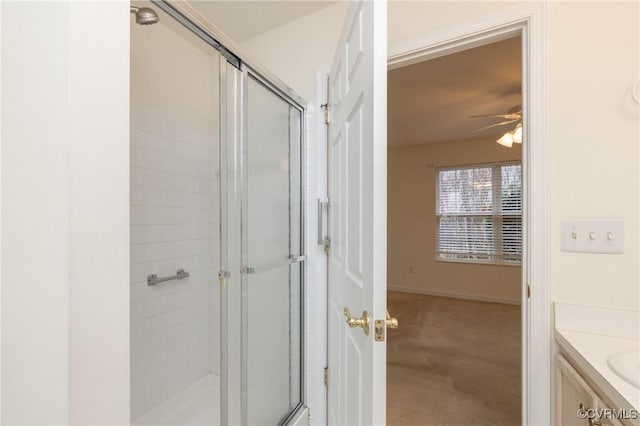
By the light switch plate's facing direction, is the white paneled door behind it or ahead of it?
ahead

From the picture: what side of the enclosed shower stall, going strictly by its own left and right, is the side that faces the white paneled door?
front

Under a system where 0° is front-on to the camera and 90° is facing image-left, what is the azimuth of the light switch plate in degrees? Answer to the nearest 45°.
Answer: approximately 0°

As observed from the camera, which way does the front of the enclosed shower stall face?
facing the viewer and to the right of the viewer

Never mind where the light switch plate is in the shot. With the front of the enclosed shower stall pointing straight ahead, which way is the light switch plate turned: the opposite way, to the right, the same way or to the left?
to the right

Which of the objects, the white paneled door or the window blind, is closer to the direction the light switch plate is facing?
the white paneled door

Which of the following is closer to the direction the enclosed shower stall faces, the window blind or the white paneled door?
the white paneled door

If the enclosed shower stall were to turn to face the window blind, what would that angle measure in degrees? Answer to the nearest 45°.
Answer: approximately 90° to its left

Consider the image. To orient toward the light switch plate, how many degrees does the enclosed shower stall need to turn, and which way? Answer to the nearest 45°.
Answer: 0° — it already faces it
